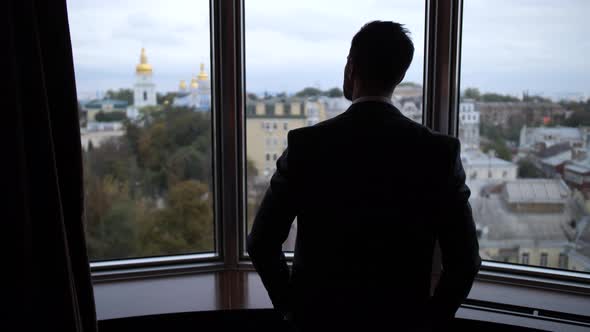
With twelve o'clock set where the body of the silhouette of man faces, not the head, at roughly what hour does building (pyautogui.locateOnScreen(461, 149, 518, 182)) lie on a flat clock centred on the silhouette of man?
The building is roughly at 1 o'clock from the silhouette of man.

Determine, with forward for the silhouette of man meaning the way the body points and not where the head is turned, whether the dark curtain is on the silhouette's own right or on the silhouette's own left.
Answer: on the silhouette's own left

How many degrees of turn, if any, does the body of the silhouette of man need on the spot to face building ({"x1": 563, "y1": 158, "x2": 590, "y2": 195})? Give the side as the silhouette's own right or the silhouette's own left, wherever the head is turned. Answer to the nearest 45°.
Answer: approximately 45° to the silhouette's own right

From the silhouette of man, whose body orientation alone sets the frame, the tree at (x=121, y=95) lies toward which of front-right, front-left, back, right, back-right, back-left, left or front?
front-left

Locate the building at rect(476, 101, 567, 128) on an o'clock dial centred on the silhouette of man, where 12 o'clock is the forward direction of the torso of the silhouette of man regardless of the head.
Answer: The building is roughly at 1 o'clock from the silhouette of man.

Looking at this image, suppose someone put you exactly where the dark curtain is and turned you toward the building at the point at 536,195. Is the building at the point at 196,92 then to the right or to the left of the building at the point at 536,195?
left

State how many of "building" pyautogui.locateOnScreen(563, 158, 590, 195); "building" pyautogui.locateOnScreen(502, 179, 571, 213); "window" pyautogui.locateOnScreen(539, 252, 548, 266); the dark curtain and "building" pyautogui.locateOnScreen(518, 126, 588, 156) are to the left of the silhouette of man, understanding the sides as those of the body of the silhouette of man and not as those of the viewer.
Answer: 1

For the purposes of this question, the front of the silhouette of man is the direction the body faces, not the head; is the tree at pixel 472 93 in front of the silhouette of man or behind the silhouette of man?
in front

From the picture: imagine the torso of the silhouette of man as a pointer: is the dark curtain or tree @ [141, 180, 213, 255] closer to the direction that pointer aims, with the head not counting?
the tree

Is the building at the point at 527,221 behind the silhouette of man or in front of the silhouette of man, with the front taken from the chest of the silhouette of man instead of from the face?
in front

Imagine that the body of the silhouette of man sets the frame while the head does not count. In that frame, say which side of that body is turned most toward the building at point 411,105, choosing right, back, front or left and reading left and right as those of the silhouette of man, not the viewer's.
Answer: front

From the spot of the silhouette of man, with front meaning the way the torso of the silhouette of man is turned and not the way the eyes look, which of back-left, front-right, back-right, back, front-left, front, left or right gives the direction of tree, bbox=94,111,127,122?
front-left

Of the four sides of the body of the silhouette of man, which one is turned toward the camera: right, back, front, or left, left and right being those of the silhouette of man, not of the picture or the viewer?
back

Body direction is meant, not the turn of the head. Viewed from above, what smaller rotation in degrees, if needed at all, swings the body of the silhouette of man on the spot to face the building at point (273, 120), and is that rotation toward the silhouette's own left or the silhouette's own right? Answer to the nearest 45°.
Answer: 0° — they already face it
